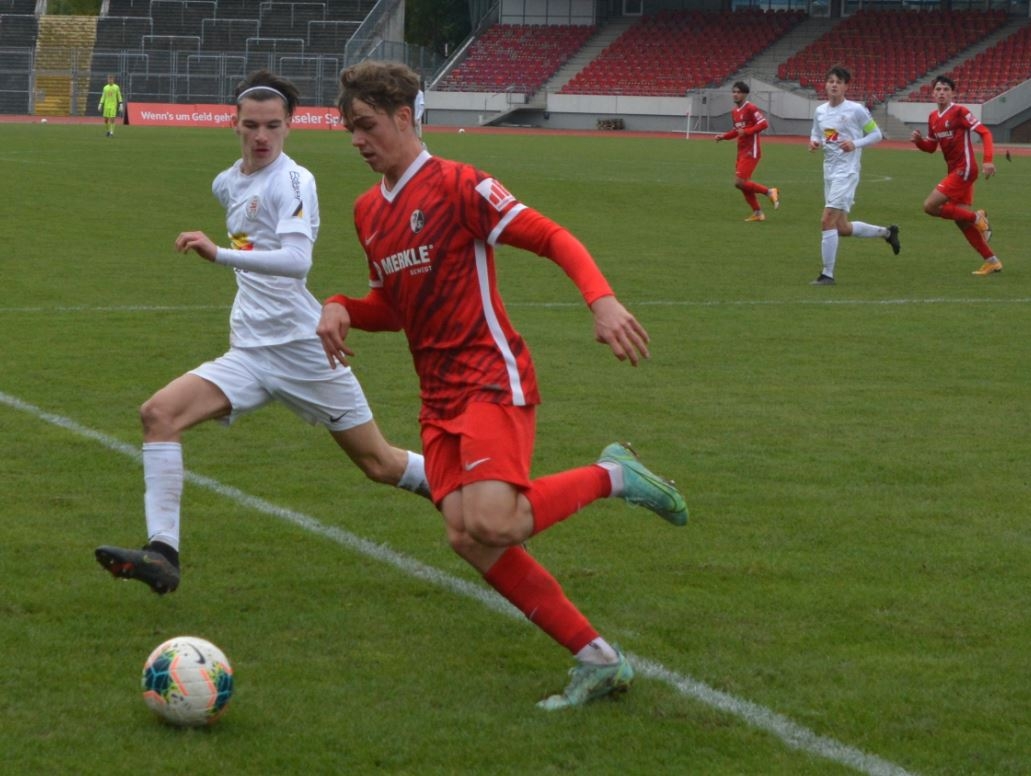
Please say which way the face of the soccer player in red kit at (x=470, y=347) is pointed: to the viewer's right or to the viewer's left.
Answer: to the viewer's left

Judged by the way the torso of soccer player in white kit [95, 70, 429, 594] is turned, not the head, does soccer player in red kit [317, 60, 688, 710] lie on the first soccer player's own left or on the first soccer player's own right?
on the first soccer player's own left

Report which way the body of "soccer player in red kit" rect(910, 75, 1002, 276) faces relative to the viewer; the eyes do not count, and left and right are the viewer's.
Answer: facing the viewer and to the left of the viewer

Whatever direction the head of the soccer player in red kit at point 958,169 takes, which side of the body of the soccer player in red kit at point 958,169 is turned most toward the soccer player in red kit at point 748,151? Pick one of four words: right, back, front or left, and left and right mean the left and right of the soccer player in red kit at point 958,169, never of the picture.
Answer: right

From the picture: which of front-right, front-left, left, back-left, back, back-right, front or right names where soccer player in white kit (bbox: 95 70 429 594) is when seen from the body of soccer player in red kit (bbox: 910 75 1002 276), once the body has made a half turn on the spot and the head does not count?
back-right

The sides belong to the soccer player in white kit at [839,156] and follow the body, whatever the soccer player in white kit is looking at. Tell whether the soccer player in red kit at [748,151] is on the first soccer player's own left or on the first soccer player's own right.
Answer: on the first soccer player's own right

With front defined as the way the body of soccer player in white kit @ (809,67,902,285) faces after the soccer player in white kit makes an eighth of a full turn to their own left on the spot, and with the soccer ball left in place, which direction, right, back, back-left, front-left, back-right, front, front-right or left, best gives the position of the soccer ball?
front

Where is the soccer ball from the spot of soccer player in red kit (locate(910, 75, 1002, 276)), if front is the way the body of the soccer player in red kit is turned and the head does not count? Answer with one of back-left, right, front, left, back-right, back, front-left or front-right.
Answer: front-left
